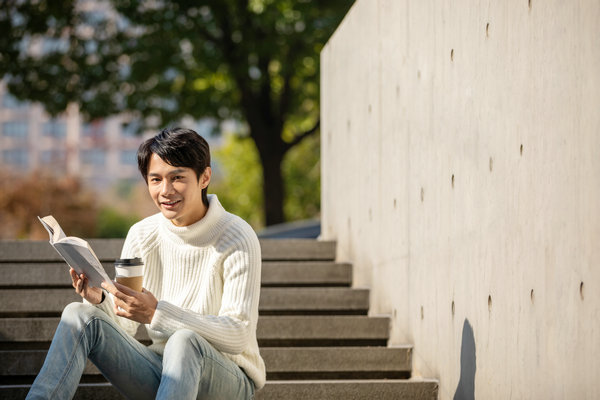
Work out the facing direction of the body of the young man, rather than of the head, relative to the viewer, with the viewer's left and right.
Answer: facing the viewer and to the left of the viewer
